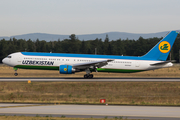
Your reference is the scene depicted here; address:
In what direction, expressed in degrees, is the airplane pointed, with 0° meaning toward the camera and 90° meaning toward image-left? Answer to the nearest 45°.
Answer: approximately 90°
